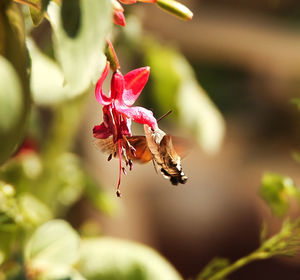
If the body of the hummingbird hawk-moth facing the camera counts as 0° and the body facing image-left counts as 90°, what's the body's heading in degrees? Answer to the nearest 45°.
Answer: approximately 90°
